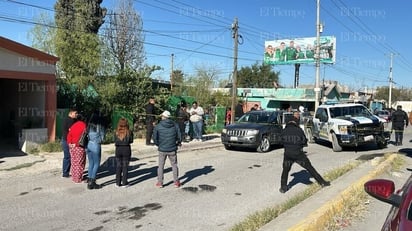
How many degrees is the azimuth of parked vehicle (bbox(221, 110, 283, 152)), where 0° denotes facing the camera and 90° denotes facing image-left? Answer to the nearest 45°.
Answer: approximately 45°

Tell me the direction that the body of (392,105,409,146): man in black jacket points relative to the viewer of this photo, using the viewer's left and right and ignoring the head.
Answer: facing away from the viewer

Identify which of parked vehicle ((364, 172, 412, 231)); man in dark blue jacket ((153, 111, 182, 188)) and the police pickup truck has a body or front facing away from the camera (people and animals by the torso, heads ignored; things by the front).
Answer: the man in dark blue jacket

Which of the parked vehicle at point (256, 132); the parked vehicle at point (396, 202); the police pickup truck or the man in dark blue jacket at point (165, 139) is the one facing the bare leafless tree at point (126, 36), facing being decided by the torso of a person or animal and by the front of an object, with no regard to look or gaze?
the man in dark blue jacket

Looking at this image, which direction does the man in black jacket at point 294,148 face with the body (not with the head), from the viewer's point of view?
away from the camera

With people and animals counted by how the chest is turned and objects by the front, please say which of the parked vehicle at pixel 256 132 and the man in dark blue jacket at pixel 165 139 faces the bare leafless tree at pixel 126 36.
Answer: the man in dark blue jacket

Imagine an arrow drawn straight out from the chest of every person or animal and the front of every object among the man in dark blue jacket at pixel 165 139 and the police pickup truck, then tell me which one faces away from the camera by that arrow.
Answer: the man in dark blue jacket

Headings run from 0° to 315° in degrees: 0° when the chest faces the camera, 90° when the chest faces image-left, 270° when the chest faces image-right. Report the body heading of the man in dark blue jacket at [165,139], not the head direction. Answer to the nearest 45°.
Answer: approximately 180°

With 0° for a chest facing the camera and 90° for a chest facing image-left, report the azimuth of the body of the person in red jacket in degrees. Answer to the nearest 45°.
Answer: approximately 225°
